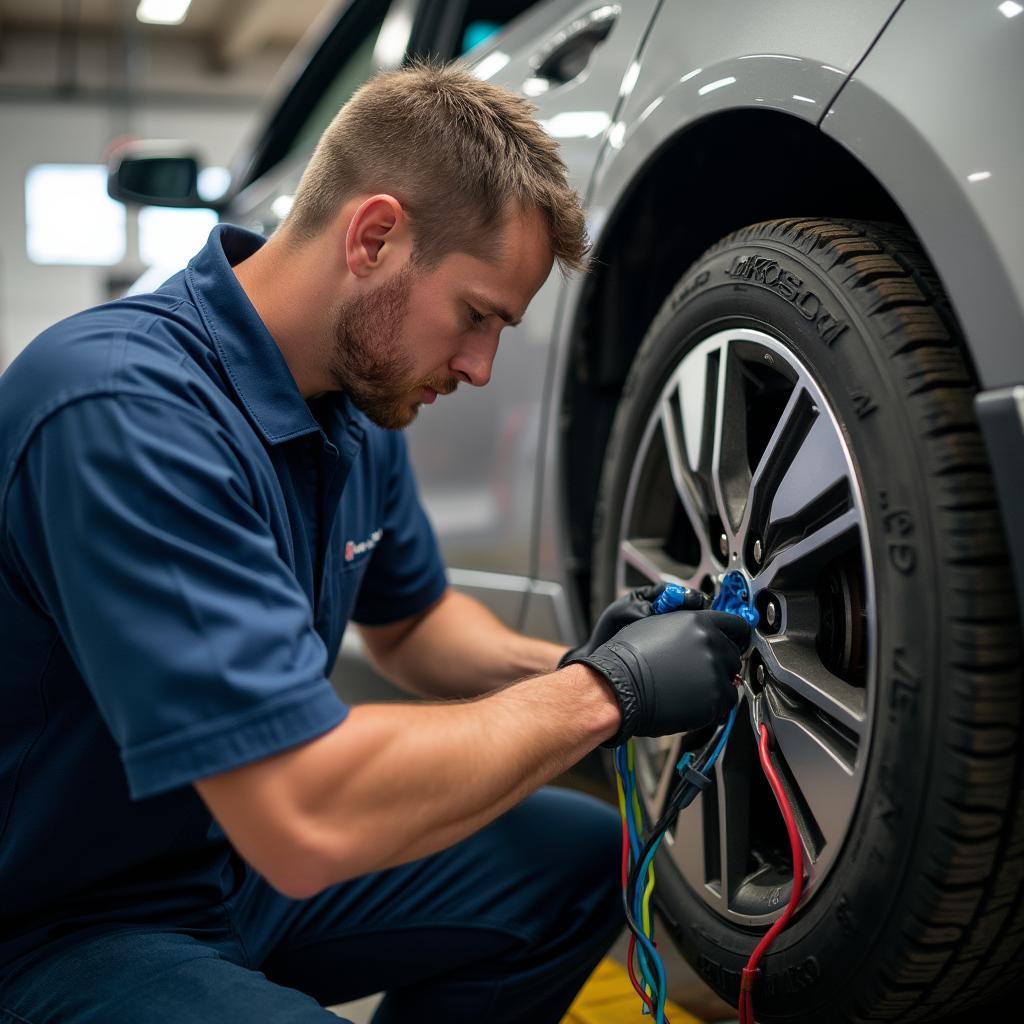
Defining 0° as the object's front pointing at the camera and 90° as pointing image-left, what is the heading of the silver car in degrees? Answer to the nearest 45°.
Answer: approximately 135°

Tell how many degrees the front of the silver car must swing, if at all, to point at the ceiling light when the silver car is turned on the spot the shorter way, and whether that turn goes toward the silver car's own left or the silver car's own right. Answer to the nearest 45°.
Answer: approximately 45° to the silver car's own right

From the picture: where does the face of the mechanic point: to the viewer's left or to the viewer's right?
to the viewer's right
